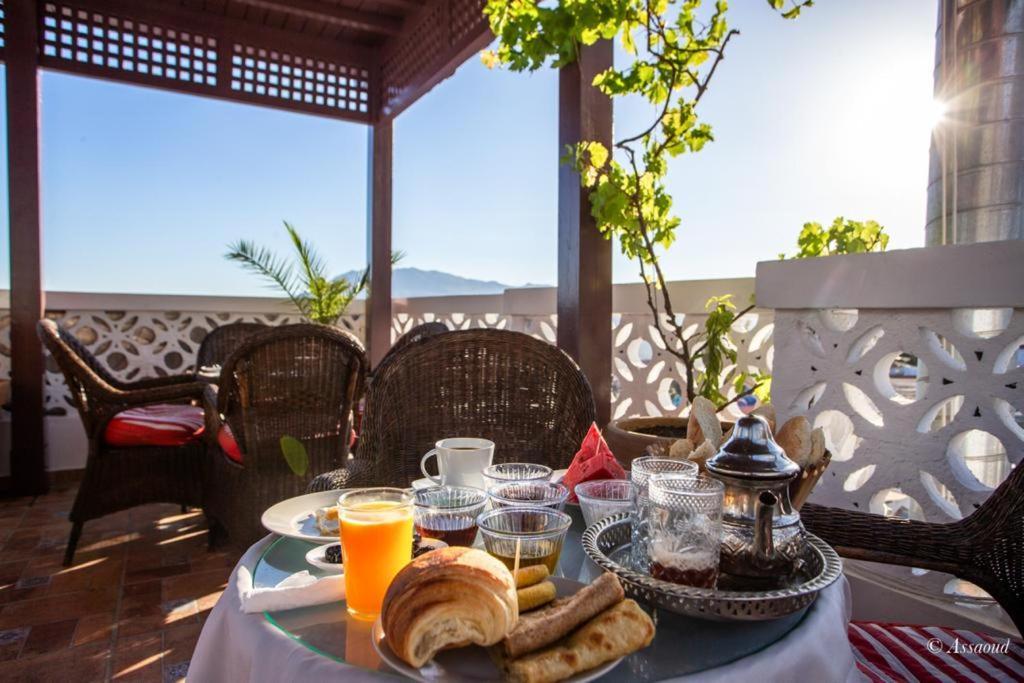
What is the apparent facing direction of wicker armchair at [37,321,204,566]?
to the viewer's right

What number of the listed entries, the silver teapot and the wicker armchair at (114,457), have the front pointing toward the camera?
1

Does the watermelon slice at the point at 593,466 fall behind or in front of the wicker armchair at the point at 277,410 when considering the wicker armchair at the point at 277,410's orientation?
behind

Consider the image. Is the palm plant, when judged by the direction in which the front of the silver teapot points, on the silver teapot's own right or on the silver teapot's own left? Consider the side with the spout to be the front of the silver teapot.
on the silver teapot's own right

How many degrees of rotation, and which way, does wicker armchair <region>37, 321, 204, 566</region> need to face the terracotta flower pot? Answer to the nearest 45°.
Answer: approximately 45° to its right

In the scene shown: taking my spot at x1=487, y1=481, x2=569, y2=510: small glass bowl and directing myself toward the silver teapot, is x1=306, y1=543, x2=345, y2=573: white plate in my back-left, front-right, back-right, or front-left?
back-right

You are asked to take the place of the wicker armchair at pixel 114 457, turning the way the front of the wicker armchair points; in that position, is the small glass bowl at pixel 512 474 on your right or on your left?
on your right

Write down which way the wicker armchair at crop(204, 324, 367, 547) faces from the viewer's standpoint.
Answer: facing away from the viewer and to the left of the viewer
